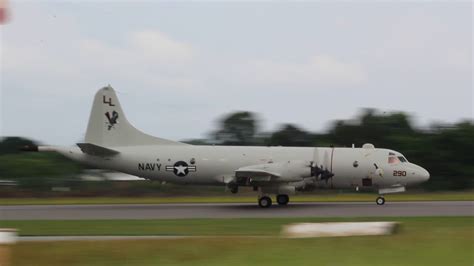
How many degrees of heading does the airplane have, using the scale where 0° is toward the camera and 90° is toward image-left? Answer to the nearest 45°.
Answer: approximately 270°
